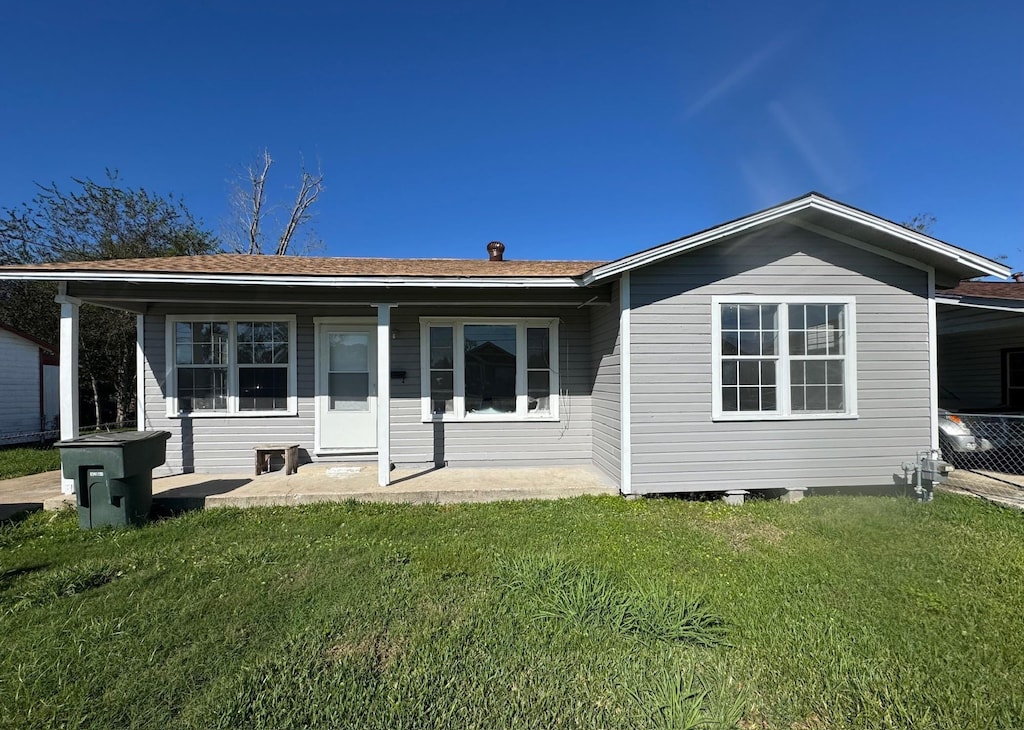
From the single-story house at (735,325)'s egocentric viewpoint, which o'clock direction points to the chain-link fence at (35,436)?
The chain-link fence is roughly at 4 o'clock from the single-story house.

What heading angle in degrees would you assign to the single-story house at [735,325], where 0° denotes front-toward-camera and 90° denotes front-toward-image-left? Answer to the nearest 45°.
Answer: approximately 0°

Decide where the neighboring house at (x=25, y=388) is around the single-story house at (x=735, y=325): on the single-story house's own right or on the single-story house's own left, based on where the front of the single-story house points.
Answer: on the single-story house's own right

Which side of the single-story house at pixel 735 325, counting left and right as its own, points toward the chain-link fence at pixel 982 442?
left

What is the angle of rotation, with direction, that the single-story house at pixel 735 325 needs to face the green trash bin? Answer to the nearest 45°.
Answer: approximately 90° to its right

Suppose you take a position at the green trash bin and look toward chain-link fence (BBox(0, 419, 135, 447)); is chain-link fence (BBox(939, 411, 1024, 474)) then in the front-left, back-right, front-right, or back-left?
back-right
